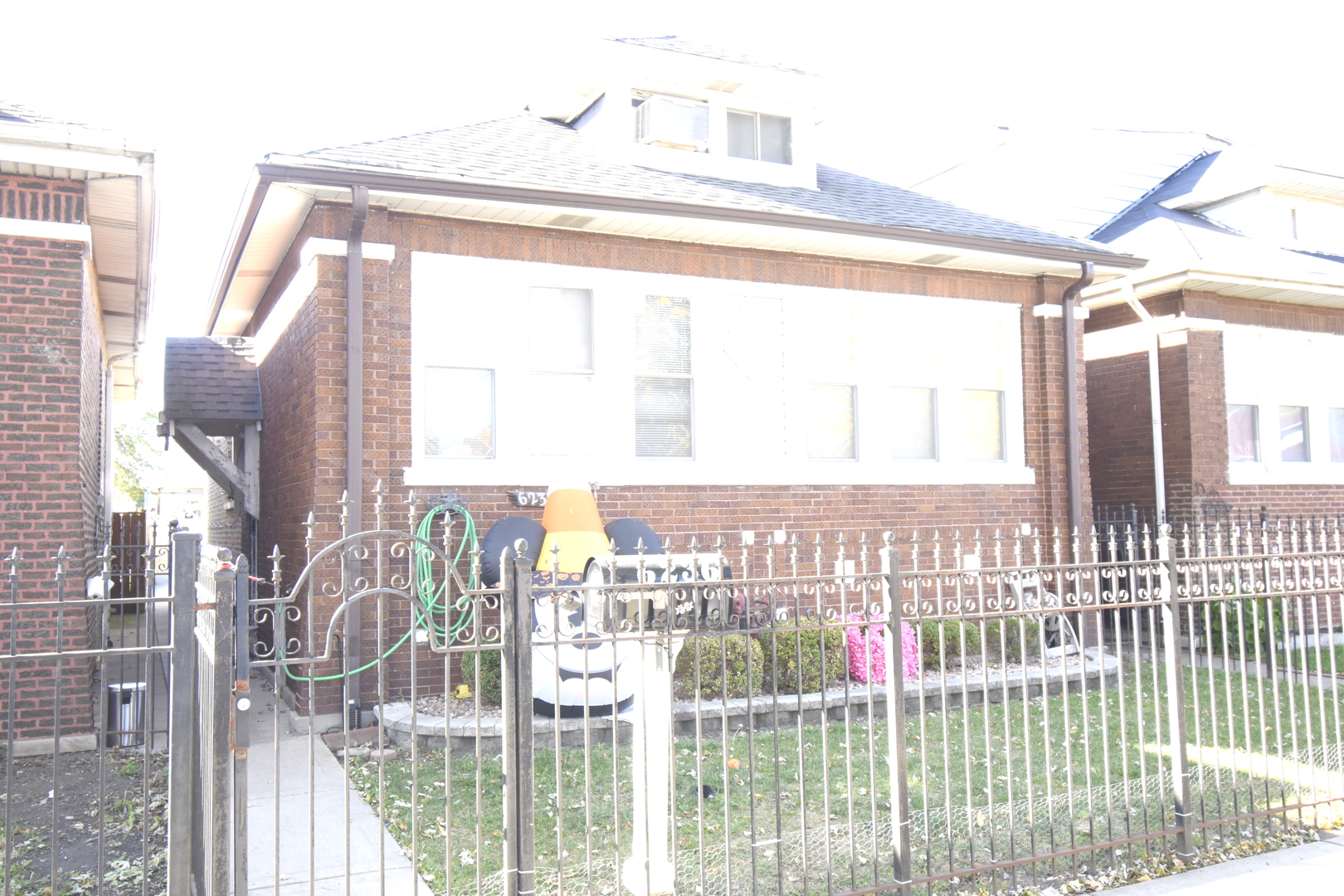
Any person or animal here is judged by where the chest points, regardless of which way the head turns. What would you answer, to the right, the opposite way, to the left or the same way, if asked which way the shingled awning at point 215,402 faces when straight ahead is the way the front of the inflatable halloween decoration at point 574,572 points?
to the right

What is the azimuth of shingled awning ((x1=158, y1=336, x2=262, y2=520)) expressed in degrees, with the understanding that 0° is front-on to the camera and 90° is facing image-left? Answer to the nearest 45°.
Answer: approximately 90°

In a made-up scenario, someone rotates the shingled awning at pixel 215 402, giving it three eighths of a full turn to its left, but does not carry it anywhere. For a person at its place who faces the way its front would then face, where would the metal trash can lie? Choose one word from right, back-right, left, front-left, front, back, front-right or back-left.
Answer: front-right

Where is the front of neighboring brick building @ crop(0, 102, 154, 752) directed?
toward the camera

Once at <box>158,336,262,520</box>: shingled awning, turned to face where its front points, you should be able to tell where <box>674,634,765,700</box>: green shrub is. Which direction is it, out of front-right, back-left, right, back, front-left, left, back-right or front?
back-left

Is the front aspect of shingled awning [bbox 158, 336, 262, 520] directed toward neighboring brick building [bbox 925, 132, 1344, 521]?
no

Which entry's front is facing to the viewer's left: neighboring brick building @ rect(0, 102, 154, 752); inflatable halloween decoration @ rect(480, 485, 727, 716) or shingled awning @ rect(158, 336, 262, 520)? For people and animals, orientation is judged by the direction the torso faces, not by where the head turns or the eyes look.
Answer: the shingled awning

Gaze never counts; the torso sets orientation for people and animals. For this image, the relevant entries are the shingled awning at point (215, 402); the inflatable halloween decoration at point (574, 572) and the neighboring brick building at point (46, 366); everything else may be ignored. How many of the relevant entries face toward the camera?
2

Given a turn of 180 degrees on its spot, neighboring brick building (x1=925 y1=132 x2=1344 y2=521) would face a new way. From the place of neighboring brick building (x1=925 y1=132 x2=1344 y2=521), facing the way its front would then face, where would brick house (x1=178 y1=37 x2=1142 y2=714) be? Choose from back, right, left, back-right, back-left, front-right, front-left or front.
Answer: left

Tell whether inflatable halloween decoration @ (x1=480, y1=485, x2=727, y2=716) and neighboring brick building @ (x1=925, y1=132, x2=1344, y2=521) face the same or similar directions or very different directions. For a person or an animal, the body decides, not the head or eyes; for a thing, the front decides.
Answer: same or similar directions

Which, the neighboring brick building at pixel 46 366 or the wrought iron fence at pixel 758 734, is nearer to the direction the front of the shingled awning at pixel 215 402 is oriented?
the neighboring brick building

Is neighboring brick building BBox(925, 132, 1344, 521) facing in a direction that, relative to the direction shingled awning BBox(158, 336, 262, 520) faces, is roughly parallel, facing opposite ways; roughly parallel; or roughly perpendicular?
roughly perpendicular

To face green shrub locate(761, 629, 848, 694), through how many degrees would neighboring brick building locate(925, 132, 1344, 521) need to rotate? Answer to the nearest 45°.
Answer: approximately 90° to its right

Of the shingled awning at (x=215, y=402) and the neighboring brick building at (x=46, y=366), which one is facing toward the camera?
the neighboring brick building

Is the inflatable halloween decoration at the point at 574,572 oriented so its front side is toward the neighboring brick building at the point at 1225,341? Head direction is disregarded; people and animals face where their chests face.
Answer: no

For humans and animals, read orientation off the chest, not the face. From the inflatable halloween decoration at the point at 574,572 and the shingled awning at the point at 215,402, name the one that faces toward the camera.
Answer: the inflatable halloween decoration

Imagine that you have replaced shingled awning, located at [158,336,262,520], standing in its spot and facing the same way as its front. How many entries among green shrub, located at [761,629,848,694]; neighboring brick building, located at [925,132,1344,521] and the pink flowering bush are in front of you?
0

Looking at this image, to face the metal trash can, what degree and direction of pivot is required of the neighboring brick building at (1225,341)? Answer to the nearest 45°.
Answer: approximately 90° to its right

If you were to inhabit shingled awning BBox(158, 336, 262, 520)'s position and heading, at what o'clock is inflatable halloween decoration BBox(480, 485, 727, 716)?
The inflatable halloween decoration is roughly at 8 o'clock from the shingled awning.

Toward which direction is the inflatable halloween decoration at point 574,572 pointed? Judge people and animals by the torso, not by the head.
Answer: toward the camera

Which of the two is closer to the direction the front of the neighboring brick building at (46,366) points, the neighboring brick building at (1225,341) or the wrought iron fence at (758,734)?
the wrought iron fence
